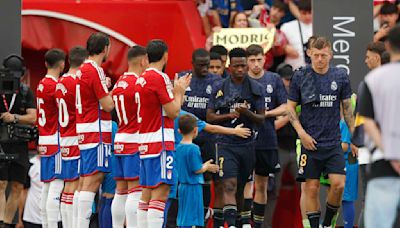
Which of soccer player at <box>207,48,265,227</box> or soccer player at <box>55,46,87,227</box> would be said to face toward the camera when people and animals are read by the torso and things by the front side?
soccer player at <box>207,48,265,227</box>

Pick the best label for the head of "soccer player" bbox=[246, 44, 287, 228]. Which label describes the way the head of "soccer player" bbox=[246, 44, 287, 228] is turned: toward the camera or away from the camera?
toward the camera

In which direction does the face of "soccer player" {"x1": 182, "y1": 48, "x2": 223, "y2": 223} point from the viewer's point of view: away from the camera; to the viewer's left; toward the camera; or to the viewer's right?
toward the camera

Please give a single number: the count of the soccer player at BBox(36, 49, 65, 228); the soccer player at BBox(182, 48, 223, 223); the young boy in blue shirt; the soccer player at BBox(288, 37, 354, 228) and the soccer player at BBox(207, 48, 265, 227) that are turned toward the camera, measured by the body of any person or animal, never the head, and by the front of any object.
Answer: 3

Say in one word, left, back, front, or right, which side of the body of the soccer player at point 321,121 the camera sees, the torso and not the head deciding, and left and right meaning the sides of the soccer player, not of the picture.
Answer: front

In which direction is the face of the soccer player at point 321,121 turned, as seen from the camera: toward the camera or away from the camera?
toward the camera

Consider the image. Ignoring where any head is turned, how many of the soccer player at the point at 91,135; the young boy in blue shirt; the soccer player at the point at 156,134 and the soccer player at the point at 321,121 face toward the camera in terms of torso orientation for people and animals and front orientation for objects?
1

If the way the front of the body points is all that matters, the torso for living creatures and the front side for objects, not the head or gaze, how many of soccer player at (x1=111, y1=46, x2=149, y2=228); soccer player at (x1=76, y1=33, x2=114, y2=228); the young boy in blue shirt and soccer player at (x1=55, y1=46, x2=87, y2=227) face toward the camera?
0

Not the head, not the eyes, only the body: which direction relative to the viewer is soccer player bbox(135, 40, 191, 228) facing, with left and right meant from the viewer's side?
facing away from the viewer and to the right of the viewer

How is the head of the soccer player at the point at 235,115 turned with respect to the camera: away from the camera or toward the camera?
toward the camera

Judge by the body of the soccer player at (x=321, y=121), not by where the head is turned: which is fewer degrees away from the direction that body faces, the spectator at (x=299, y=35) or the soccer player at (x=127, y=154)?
the soccer player
